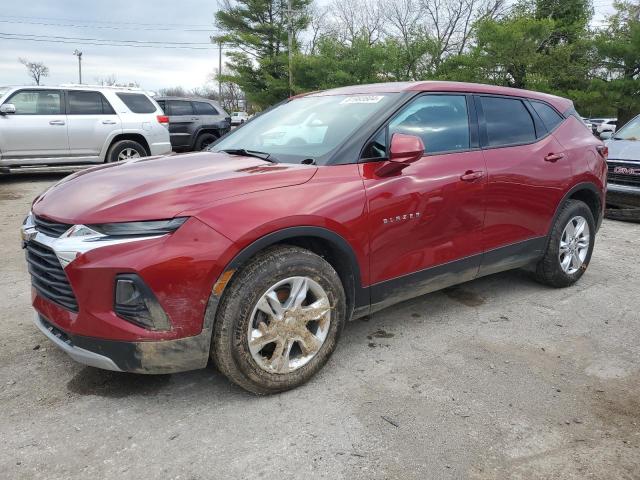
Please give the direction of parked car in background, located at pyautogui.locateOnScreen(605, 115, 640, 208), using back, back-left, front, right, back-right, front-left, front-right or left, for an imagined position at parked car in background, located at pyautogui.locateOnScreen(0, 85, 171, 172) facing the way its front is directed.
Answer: back-left

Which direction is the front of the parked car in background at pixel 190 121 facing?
to the viewer's left

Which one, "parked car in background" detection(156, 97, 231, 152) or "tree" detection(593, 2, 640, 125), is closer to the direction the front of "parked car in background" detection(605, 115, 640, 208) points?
the parked car in background

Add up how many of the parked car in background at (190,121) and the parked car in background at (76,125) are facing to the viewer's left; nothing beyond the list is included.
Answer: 2

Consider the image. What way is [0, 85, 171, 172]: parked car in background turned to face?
to the viewer's left

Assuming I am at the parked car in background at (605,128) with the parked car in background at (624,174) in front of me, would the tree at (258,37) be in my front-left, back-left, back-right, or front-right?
back-right

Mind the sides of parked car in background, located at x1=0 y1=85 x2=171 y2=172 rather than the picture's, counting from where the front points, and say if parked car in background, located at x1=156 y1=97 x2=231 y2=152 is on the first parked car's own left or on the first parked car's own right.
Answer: on the first parked car's own right

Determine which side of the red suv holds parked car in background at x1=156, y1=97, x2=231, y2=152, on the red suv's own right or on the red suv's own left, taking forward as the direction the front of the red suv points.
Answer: on the red suv's own right

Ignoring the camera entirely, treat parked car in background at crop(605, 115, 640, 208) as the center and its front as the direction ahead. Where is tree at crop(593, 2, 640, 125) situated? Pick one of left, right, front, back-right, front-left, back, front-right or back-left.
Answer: back-right

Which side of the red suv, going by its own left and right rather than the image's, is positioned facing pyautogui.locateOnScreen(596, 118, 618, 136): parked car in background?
back
